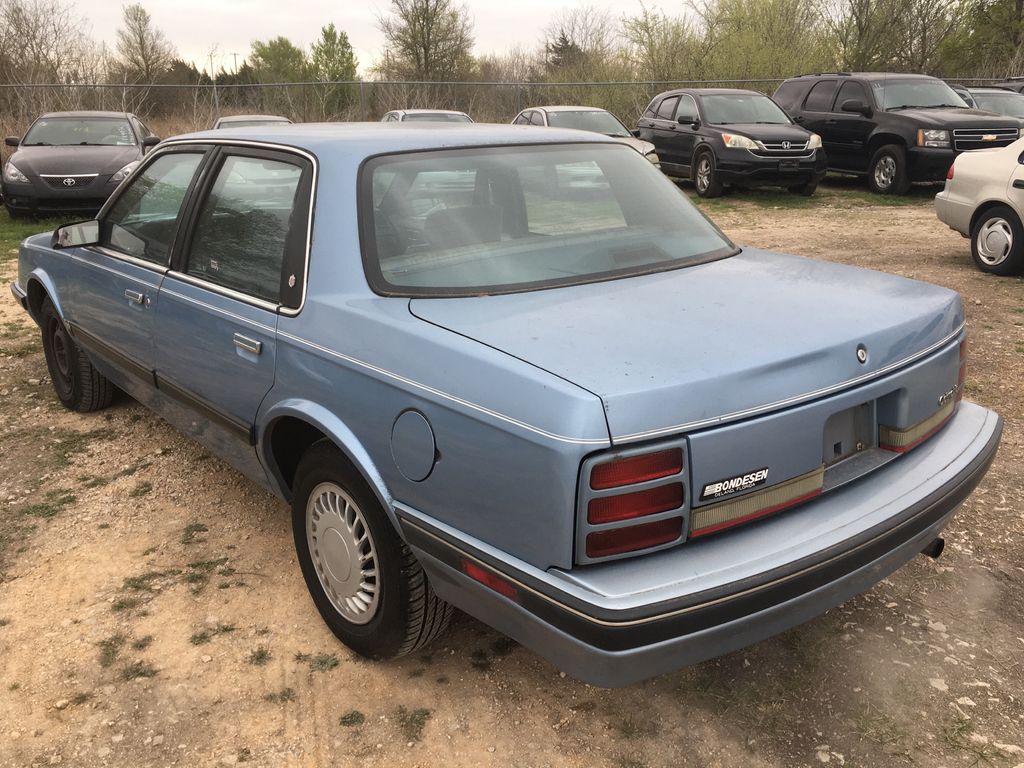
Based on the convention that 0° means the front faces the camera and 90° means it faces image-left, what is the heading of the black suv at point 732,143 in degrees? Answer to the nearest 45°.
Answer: approximately 315°

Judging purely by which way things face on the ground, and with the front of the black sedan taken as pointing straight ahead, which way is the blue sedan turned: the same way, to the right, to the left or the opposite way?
the opposite way

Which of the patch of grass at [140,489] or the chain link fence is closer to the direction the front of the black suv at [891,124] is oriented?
the patch of grass

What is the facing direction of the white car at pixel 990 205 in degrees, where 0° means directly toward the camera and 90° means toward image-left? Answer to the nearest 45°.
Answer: approximately 315°

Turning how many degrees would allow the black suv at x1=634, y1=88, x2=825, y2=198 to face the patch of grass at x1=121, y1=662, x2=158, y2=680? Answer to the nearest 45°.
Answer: approximately 45° to its right

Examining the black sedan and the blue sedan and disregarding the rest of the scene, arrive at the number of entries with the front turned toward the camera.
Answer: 1

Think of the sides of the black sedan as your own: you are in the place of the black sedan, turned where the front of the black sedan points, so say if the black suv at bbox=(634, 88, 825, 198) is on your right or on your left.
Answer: on your left

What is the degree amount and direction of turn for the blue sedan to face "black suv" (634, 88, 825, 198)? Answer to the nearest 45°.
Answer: approximately 45° to its right

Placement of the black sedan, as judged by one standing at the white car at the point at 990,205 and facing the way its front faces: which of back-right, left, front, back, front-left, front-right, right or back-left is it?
back-right

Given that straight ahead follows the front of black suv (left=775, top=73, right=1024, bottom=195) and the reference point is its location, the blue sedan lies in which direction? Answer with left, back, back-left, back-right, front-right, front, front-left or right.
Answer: front-right

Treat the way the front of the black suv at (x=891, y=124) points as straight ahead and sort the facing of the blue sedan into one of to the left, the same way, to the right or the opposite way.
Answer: the opposite way
